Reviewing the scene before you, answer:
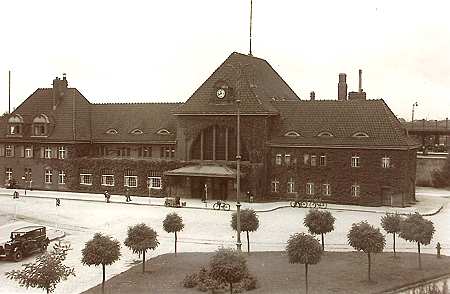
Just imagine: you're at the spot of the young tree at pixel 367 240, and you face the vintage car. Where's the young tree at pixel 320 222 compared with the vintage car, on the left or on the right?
right

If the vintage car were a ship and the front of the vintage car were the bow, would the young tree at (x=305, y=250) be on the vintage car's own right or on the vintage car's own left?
on the vintage car's own left

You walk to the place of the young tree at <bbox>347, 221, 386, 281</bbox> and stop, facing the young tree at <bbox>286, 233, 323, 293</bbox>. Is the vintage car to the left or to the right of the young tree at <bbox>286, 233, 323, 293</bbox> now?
right

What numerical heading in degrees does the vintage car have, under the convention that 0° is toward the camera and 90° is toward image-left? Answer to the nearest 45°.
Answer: approximately 45°

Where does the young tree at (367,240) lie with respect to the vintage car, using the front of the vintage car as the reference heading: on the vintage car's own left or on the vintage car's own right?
on the vintage car's own left
